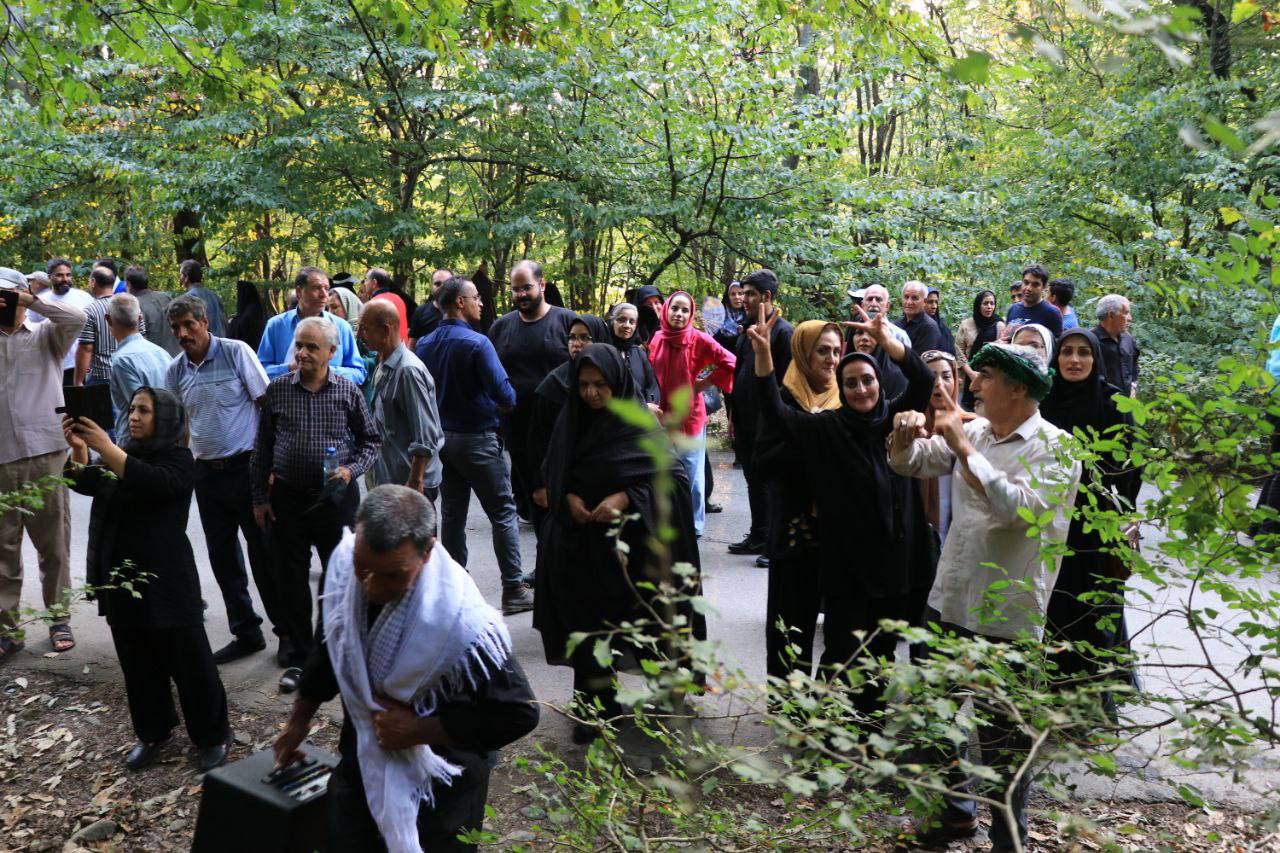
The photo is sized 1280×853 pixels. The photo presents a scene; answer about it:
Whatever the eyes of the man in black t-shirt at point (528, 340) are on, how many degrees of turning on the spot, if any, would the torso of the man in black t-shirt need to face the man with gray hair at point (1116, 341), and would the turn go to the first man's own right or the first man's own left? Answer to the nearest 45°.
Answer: approximately 90° to the first man's own left

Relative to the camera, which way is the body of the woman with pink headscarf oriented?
toward the camera

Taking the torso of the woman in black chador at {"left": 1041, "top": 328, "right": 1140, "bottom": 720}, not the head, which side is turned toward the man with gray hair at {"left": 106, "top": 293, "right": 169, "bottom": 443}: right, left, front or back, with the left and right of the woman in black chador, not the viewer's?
right

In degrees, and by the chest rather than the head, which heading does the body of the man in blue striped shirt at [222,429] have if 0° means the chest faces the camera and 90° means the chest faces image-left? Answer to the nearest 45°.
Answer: approximately 45°

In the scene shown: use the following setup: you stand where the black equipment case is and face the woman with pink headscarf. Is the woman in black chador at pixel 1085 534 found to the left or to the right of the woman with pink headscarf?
right

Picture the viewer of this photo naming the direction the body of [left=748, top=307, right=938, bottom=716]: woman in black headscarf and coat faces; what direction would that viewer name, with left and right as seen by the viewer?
facing the viewer

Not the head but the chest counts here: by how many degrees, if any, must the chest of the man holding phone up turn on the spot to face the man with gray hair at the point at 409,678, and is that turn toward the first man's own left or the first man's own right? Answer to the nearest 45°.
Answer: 0° — they already face them

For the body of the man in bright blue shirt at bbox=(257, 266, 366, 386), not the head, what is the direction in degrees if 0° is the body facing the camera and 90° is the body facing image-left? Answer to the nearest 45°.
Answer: approximately 0°

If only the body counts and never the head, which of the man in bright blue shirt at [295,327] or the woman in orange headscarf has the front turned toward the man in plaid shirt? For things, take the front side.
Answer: the man in bright blue shirt

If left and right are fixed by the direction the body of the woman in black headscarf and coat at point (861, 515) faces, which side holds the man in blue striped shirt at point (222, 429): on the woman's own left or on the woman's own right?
on the woman's own right
